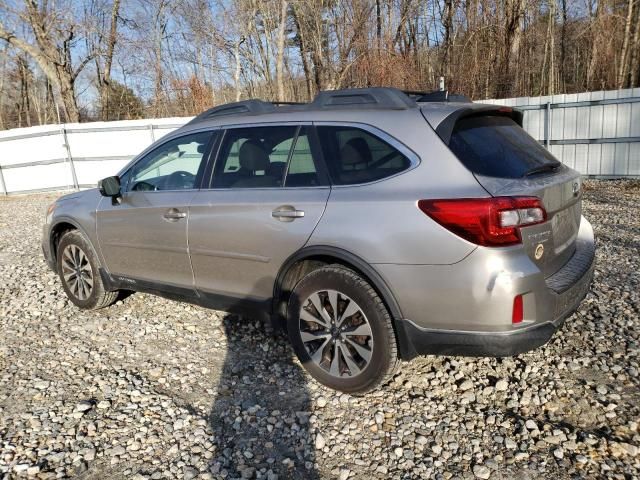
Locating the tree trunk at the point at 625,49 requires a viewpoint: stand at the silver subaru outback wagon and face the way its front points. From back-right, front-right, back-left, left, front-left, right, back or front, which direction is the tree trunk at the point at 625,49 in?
right

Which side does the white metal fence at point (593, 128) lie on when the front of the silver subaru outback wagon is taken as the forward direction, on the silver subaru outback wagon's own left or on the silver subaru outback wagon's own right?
on the silver subaru outback wagon's own right

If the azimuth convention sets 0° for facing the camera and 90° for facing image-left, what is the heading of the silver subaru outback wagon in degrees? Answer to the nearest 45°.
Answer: approximately 135°

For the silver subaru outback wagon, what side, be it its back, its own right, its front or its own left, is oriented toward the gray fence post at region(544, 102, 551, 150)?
right

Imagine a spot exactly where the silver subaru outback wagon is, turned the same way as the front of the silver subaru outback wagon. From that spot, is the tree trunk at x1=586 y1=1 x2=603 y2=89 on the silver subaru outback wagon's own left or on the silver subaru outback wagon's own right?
on the silver subaru outback wagon's own right

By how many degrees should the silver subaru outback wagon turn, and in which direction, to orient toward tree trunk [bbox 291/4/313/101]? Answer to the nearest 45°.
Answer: approximately 45° to its right

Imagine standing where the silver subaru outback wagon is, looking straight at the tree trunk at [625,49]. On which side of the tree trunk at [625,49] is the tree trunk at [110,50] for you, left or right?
left
